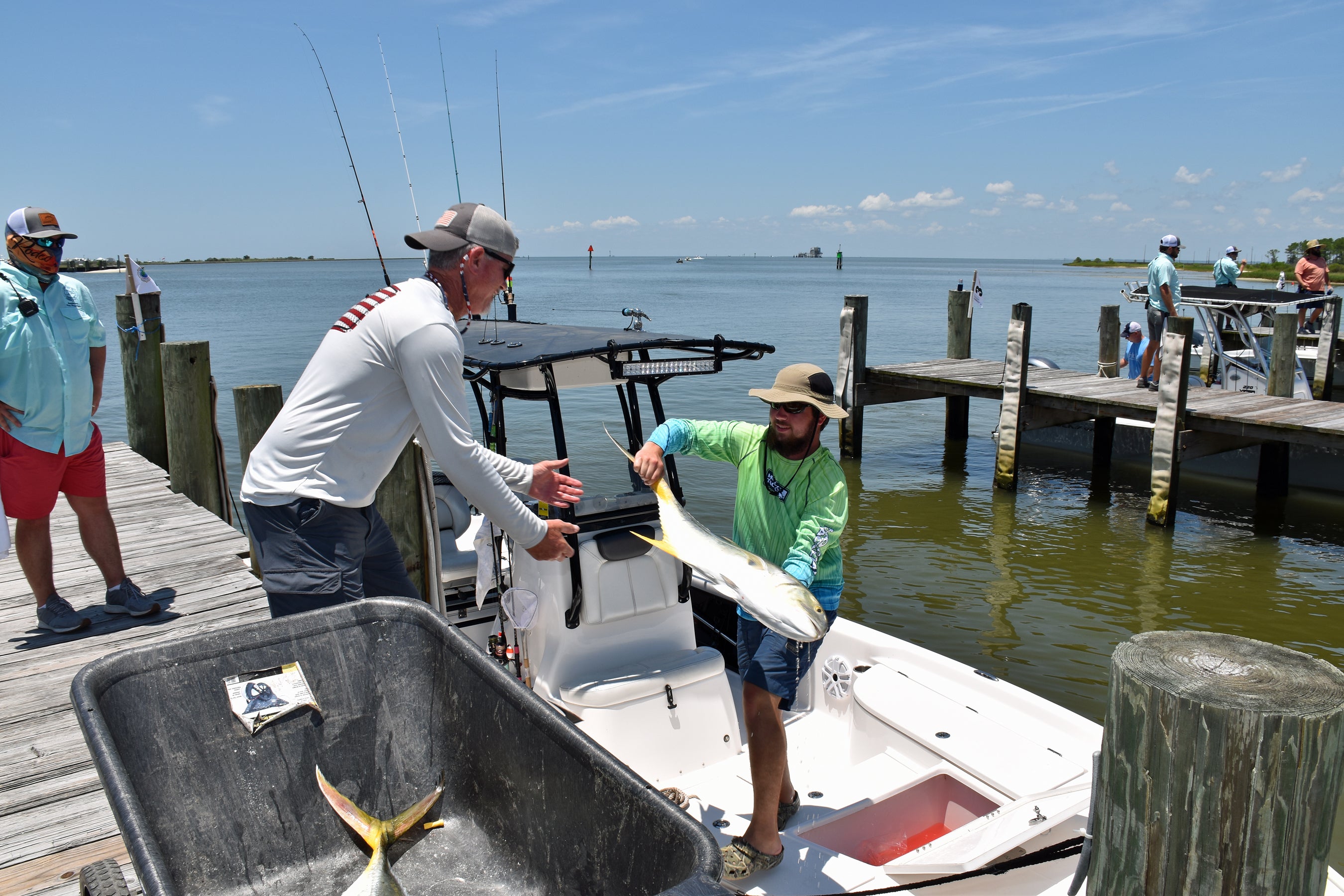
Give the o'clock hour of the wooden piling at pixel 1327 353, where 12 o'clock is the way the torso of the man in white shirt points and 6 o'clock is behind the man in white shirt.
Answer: The wooden piling is roughly at 11 o'clock from the man in white shirt.

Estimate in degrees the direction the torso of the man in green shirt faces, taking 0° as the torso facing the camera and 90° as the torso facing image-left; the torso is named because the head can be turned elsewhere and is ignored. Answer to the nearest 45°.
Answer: approximately 45°

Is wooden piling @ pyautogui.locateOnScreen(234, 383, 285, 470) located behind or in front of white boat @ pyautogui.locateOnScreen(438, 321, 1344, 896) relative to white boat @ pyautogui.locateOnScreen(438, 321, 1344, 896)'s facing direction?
behind

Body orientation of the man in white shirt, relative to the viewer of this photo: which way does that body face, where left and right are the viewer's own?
facing to the right of the viewer

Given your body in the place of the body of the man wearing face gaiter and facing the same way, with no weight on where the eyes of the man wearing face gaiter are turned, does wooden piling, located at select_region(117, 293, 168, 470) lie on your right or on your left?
on your left

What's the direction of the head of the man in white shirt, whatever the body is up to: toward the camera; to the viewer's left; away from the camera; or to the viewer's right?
to the viewer's right

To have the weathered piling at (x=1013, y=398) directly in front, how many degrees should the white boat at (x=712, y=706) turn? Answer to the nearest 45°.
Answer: approximately 135° to its left

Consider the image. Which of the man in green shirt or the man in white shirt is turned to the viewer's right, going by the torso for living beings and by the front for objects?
the man in white shirt

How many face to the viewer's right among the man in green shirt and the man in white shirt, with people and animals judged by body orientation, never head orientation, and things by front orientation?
1

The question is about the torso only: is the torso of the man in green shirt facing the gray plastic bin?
yes

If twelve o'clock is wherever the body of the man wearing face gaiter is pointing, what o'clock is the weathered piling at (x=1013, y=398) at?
The weathered piling is roughly at 10 o'clock from the man wearing face gaiter.
